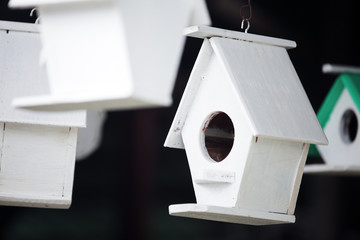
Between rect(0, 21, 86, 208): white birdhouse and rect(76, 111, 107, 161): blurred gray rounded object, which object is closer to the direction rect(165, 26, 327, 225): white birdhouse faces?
the white birdhouse

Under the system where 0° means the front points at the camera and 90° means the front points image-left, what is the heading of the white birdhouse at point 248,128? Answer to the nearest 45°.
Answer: approximately 45°

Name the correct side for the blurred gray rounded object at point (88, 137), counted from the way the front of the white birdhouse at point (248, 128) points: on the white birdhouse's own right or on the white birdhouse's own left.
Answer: on the white birdhouse's own right

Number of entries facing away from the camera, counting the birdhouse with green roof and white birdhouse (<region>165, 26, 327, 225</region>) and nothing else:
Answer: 0
